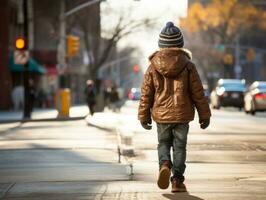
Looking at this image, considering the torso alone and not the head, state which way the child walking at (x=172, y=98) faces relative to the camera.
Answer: away from the camera

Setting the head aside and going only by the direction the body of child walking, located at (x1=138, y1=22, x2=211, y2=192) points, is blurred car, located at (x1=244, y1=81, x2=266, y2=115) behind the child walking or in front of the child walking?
in front

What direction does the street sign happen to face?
toward the camera

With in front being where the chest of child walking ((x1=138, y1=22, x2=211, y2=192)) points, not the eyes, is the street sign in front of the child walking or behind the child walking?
in front

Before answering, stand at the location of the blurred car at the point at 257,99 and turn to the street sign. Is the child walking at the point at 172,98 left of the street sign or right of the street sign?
left

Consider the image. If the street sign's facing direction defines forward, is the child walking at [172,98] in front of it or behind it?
in front
